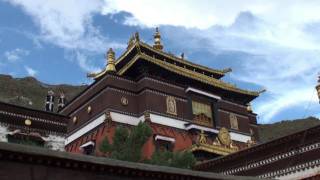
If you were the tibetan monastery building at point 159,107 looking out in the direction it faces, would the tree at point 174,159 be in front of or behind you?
in front

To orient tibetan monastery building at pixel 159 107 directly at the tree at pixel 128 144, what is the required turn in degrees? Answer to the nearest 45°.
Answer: approximately 45° to its right

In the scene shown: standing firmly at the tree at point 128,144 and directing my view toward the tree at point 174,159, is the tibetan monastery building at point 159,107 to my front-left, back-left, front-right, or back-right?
front-left

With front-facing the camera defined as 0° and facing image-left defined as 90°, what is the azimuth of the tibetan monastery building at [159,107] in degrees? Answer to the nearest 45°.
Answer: approximately 315°
